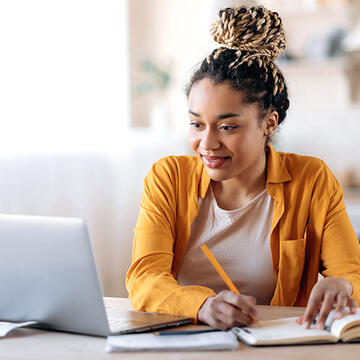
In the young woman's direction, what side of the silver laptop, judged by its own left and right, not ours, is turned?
front

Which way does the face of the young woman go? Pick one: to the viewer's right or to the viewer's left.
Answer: to the viewer's left

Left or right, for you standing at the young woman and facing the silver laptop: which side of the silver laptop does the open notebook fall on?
left

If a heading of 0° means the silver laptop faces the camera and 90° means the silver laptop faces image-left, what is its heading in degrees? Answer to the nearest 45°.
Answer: approximately 225°
